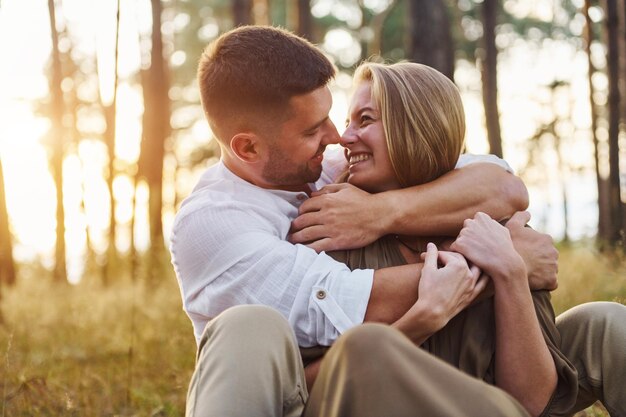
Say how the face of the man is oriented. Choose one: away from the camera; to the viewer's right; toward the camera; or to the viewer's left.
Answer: to the viewer's right

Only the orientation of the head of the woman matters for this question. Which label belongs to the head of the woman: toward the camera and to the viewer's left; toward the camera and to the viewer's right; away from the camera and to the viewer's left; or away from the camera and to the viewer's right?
toward the camera and to the viewer's left

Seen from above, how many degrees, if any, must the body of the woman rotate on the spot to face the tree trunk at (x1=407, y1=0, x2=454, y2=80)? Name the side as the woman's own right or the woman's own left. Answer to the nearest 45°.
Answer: approximately 135° to the woman's own right

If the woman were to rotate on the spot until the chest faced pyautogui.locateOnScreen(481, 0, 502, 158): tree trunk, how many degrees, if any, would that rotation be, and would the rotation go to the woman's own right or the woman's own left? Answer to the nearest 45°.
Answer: approximately 135° to the woman's own right

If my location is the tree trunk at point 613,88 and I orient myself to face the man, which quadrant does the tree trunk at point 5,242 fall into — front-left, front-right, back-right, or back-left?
front-right

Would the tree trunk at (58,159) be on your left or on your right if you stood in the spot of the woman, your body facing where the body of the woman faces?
on your right

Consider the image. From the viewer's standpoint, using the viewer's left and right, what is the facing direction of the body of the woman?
facing the viewer and to the left of the viewer

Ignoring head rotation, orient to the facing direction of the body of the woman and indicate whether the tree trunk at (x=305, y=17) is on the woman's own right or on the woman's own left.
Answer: on the woman's own right

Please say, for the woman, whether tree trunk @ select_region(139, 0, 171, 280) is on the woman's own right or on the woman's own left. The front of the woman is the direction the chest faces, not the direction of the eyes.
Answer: on the woman's own right

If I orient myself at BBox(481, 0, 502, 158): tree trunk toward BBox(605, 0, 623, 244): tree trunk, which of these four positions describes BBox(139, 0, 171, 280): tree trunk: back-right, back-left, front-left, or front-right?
back-right
